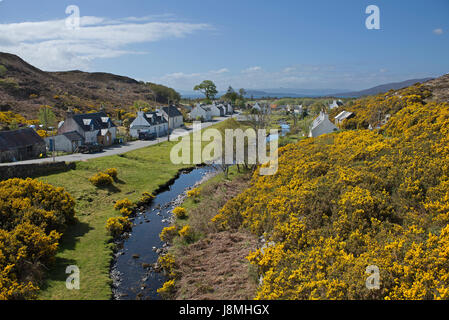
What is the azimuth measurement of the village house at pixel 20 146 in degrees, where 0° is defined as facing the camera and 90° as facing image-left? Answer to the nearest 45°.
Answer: approximately 315°

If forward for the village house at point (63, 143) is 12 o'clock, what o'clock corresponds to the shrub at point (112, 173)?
The shrub is roughly at 1 o'clock from the village house.

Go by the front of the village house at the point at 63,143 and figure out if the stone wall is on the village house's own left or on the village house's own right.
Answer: on the village house's own right

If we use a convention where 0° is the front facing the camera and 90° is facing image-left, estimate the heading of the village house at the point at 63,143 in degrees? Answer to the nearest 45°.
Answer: approximately 315°

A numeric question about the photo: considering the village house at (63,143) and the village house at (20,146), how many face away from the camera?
0

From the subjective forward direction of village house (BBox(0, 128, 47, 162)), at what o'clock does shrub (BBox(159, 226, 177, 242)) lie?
The shrub is roughly at 1 o'clock from the village house.

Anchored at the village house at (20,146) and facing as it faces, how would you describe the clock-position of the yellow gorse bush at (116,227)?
The yellow gorse bush is roughly at 1 o'clock from the village house.

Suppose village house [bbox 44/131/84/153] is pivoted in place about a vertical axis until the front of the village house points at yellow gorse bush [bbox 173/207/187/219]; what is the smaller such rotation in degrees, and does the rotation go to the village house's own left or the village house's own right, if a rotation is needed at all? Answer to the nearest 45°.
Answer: approximately 45° to the village house's own right

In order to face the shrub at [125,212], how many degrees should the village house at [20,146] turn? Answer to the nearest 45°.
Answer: approximately 45° to its right
